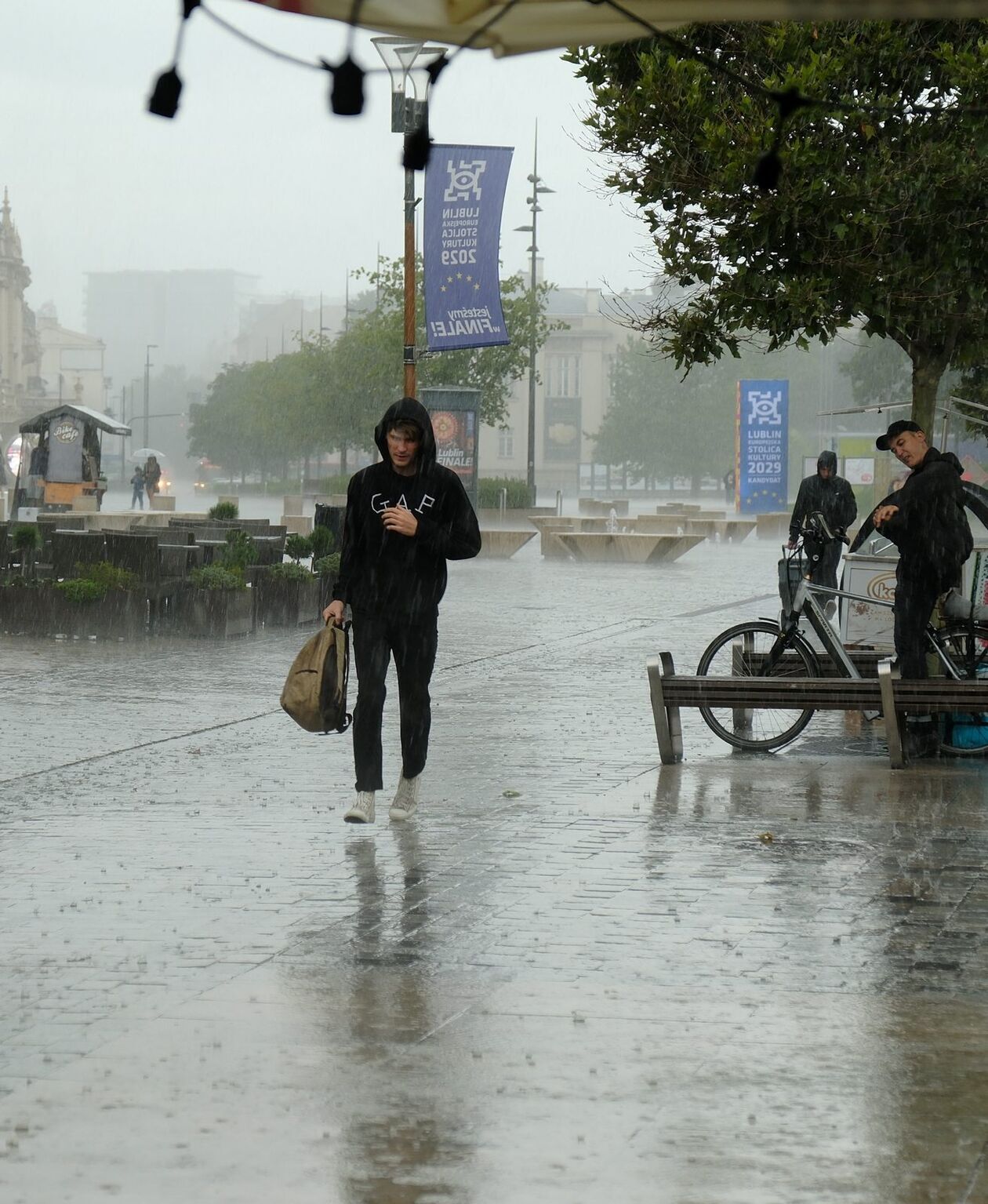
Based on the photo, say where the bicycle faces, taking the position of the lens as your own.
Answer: facing to the left of the viewer

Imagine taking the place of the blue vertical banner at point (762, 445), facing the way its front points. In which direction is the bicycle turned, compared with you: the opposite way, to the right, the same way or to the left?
to the right

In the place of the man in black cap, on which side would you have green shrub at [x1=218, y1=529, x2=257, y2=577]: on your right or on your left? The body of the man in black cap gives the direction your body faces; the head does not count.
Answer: on your right

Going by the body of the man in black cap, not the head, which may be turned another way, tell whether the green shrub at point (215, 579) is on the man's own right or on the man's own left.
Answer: on the man's own right

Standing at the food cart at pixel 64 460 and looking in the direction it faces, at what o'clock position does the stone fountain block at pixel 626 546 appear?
The stone fountain block is roughly at 11 o'clock from the food cart.

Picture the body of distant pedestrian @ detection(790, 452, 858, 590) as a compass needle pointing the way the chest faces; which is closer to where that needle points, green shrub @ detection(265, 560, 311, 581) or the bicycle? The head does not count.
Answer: the bicycle
